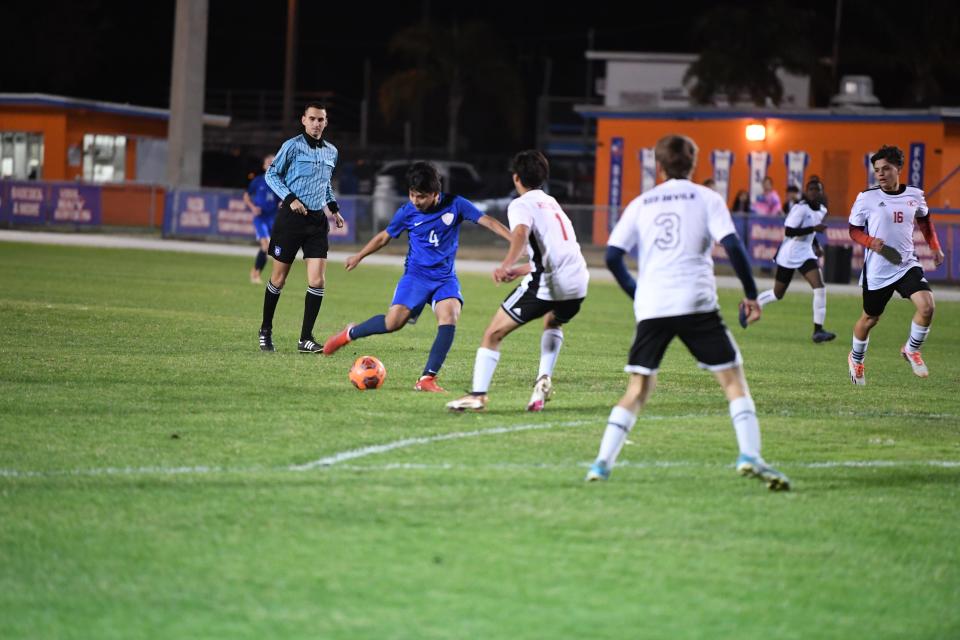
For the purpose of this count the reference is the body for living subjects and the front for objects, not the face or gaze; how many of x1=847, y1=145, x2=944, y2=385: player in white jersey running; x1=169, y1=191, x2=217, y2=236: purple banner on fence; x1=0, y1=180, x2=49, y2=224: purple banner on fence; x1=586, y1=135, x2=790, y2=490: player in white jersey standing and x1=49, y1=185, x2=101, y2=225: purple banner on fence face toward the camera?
4

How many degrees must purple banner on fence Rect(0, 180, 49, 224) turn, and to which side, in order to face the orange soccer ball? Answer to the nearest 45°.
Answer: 0° — it already faces it

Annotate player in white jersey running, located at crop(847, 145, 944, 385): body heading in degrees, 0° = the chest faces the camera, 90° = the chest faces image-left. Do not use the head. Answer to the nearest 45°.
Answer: approximately 0°

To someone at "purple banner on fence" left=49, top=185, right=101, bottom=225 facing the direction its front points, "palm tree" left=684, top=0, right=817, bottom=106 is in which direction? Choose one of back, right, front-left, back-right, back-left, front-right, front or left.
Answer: left

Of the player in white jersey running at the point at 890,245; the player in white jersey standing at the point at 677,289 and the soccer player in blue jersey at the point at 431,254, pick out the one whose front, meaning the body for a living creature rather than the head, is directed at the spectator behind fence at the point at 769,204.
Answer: the player in white jersey standing at the point at 677,289

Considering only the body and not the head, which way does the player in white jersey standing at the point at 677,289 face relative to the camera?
away from the camera

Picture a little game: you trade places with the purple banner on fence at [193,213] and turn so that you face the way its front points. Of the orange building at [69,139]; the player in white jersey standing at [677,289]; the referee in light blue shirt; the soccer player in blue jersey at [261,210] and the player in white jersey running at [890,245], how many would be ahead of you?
4

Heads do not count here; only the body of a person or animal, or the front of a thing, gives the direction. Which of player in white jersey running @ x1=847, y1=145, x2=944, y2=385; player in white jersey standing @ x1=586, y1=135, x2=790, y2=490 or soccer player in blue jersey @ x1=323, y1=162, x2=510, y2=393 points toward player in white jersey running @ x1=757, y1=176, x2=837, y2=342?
player in white jersey standing @ x1=586, y1=135, x2=790, y2=490

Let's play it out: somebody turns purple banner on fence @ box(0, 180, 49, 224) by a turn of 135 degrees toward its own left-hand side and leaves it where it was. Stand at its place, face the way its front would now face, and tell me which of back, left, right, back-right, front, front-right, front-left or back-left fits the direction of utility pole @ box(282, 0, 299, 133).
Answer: front

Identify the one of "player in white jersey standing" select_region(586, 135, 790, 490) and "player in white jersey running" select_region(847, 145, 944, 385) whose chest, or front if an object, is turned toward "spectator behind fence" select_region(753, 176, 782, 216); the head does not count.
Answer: "player in white jersey standing" select_region(586, 135, 790, 490)

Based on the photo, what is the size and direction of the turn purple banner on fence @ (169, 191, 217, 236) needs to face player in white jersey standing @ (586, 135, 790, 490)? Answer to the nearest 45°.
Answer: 0° — it already faces them

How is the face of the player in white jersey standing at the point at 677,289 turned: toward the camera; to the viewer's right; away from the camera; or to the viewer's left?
away from the camera
